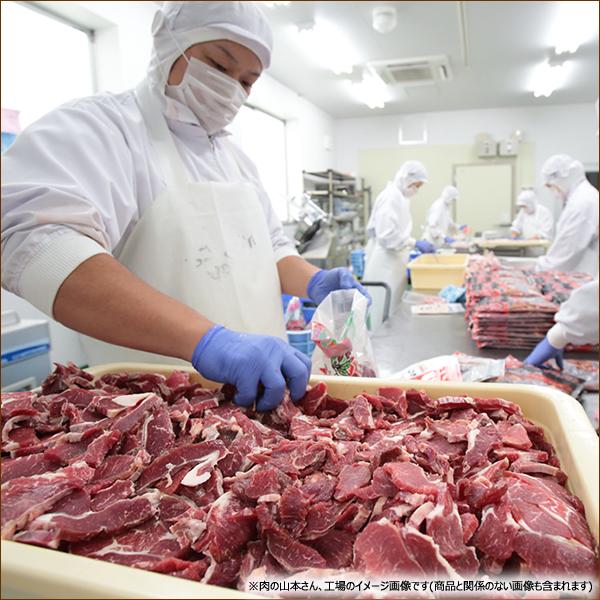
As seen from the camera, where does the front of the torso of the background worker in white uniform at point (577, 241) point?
to the viewer's left

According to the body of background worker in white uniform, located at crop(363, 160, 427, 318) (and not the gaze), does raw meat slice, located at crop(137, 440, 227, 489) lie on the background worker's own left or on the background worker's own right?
on the background worker's own right

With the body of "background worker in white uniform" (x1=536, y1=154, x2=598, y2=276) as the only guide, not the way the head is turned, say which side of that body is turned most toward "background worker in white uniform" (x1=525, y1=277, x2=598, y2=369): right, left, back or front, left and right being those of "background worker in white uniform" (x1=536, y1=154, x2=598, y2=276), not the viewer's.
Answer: left

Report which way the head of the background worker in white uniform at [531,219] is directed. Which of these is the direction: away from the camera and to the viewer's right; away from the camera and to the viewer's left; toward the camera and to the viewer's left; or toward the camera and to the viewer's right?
toward the camera and to the viewer's left

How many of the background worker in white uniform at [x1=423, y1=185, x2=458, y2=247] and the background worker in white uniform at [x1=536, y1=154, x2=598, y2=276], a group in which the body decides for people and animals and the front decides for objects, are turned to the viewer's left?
1

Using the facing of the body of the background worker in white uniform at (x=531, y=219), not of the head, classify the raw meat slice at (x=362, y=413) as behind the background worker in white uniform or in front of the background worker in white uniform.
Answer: in front

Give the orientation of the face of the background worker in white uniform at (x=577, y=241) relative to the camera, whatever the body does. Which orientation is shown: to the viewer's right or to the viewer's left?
to the viewer's left

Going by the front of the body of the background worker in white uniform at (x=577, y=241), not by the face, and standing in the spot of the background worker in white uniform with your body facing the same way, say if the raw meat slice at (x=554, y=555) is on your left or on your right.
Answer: on your left

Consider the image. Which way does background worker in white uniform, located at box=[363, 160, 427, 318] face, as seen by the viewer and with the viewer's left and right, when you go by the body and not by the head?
facing to the right of the viewer

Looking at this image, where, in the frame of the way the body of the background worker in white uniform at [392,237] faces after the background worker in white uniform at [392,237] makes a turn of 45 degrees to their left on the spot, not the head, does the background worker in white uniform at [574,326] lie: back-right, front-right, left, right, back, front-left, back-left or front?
back-right

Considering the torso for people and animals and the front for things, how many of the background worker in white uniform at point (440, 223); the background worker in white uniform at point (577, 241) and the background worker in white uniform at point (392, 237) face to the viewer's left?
1
